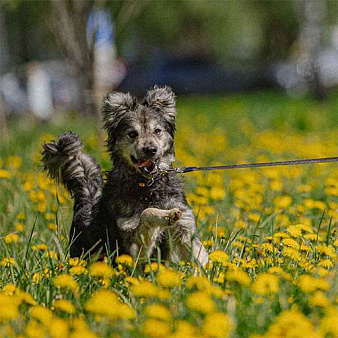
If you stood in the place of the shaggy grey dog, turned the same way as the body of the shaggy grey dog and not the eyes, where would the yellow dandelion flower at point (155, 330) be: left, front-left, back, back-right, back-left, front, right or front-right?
front-right

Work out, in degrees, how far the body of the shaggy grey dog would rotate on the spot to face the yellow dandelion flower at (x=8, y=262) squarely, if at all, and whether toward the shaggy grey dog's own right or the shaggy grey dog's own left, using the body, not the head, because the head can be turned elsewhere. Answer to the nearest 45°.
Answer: approximately 90° to the shaggy grey dog's own right

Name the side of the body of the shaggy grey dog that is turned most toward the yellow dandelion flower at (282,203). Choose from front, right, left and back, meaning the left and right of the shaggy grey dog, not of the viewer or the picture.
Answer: left

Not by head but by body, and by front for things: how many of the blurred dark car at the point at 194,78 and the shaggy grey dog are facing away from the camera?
0

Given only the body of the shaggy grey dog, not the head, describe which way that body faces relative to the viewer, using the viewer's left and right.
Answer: facing the viewer and to the right of the viewer

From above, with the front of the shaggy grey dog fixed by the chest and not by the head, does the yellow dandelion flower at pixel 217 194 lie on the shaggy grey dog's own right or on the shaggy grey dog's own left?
on the shaggy grey dog's own left

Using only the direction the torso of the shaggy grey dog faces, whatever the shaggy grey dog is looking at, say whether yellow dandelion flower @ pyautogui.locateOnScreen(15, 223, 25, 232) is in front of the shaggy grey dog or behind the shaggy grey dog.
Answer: behind

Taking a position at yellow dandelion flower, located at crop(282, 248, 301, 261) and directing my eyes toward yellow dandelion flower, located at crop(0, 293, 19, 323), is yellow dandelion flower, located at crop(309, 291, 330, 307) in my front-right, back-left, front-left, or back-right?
front-left
